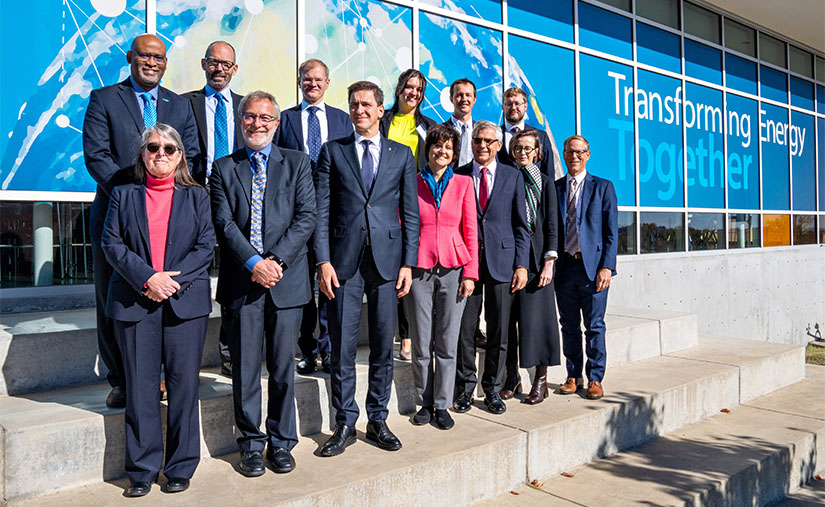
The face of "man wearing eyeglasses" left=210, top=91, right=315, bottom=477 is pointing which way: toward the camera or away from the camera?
toward the camera

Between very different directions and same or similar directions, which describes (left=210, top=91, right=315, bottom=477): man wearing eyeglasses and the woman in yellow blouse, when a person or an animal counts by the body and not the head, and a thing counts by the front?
same or similar directions

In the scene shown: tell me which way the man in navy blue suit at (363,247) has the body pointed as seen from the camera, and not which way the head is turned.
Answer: toward the camera

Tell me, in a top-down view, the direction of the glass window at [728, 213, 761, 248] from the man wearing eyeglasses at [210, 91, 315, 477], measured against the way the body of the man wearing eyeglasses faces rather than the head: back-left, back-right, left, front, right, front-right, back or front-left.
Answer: back-left

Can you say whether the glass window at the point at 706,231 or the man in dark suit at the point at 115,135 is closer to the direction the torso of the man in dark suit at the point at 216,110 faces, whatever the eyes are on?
the man in dark suit

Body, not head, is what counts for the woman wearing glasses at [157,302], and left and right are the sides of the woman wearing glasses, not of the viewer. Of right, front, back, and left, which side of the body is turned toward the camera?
front

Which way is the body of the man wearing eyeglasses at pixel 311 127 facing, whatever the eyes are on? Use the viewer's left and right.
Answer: facing the viewer

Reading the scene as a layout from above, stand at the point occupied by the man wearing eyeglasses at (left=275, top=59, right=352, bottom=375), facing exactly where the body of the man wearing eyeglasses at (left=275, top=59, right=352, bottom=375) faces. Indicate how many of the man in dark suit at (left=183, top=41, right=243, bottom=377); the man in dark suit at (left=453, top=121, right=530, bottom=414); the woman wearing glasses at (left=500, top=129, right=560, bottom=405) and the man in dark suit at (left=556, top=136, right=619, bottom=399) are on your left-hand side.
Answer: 3

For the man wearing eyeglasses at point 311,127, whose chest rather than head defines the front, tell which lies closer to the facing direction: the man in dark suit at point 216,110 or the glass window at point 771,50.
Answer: the man in dark suit
